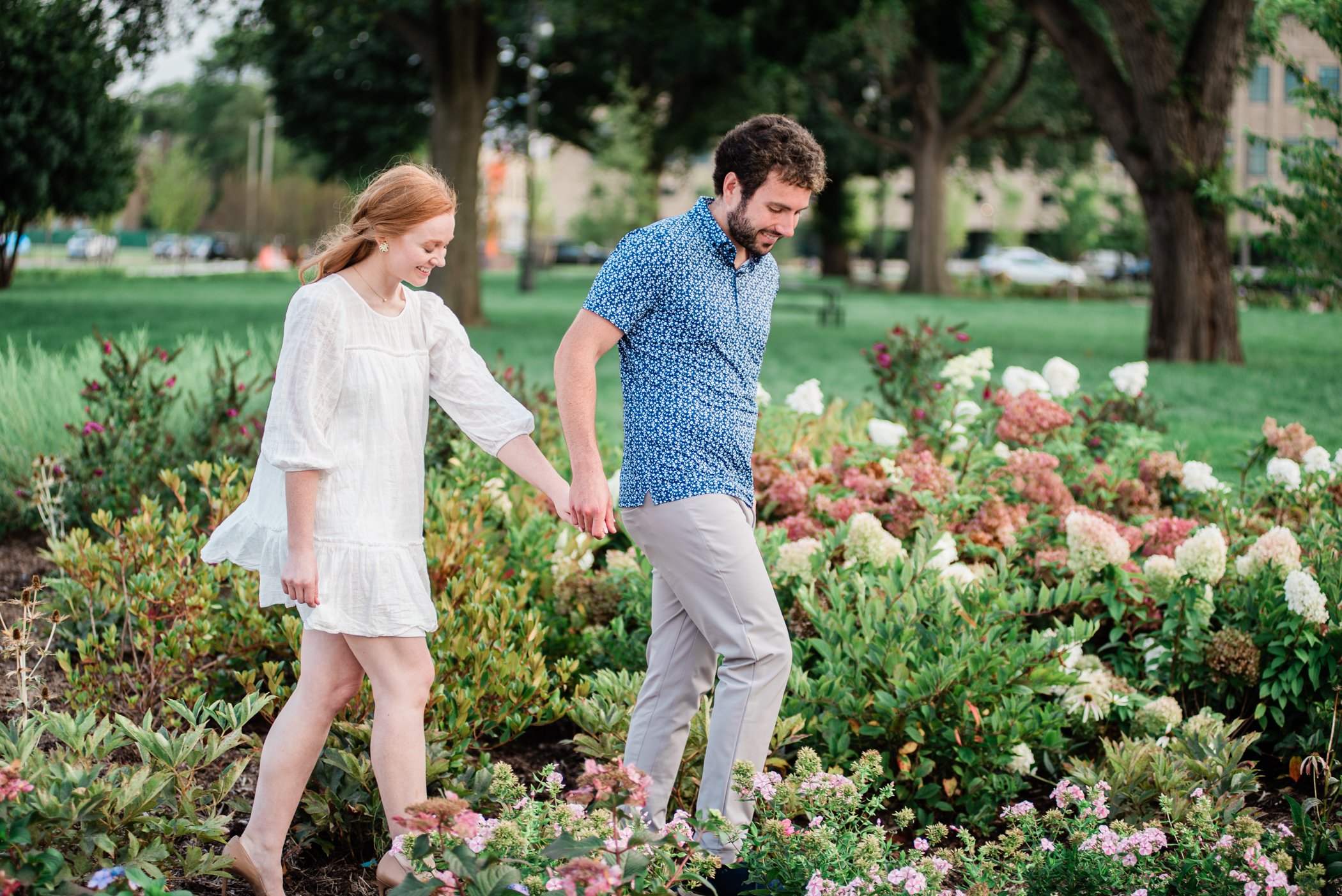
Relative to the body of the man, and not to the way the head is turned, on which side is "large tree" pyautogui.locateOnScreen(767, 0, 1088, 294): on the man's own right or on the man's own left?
on the man's own left

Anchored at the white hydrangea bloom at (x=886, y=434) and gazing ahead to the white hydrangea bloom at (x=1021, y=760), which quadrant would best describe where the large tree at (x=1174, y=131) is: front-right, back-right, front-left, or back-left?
back-left

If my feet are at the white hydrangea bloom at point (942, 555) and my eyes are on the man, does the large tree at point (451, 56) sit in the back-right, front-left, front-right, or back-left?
back-right

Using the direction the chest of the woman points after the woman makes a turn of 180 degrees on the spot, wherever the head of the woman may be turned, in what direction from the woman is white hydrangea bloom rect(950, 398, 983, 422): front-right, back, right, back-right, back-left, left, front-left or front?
right

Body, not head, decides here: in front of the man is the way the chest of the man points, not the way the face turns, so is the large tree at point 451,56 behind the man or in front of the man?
behind

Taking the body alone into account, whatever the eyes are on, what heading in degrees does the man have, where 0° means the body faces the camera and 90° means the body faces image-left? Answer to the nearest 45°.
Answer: approximately 315°

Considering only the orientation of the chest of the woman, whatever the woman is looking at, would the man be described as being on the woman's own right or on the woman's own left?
on the woman's own left

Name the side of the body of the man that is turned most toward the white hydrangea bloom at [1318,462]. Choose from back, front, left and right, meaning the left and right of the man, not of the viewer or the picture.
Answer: left

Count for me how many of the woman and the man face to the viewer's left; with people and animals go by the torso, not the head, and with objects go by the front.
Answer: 0

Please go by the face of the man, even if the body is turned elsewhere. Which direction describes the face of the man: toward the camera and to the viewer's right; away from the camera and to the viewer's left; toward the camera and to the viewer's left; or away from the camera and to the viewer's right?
toward the camera and to the viewer's right

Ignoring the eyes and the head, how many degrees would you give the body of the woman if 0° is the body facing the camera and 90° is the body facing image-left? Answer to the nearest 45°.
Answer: approximately 315°
